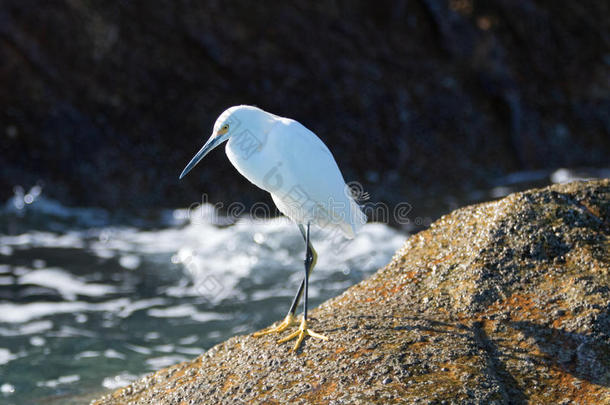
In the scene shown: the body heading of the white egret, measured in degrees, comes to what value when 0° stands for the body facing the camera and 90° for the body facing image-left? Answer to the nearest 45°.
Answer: approximately 90°
